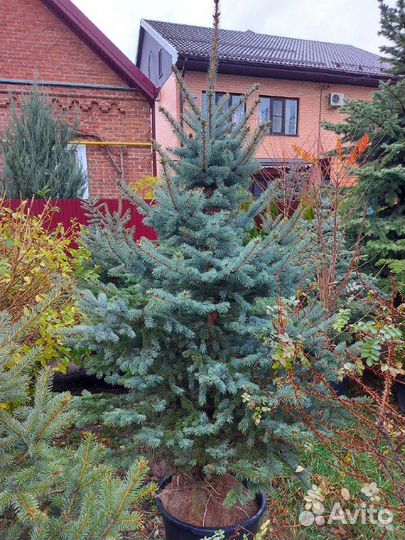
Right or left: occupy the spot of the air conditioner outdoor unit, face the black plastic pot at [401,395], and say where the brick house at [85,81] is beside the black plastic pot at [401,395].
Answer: right

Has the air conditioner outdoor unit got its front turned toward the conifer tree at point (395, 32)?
yes

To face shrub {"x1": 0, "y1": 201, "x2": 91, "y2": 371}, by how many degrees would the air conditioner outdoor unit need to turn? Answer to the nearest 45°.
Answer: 0° — it already faces it

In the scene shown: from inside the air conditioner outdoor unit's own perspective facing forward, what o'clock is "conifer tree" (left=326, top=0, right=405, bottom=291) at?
The conifer tree is roughly at 12 o'clock from the air conditioner outdoor unit.

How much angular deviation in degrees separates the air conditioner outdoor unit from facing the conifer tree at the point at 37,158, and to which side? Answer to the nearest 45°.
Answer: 0° — it already faces it

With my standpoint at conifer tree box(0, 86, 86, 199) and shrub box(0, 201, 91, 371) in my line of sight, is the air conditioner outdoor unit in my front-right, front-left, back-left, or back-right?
back-left

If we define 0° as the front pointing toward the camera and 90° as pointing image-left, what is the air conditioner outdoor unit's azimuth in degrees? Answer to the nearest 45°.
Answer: approximately 0°

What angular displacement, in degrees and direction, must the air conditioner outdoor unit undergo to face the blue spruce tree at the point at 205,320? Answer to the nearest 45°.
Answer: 0° — it already faces it

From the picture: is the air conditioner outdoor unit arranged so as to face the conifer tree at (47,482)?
yes
